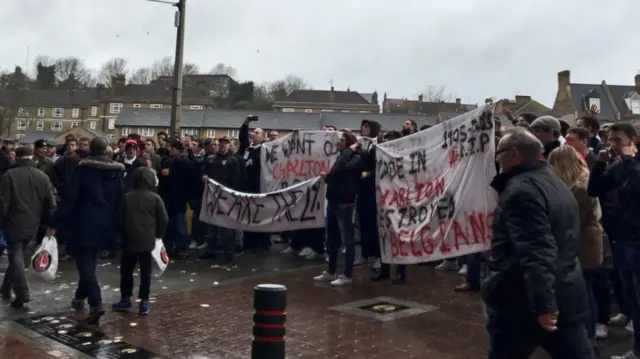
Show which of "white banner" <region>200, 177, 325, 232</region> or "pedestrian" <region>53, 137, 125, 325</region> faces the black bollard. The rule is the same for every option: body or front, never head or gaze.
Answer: the white banner

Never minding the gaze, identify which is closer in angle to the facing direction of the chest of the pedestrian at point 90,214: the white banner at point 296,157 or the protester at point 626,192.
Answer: the white banner

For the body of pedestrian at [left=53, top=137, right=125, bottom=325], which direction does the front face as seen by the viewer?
away from the camera

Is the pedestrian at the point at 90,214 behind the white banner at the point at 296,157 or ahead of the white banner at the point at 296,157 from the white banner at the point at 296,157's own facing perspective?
ahead

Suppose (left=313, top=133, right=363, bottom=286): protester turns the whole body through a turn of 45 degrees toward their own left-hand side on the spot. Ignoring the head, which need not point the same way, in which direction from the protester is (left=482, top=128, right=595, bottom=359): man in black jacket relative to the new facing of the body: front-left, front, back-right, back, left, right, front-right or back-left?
front-left

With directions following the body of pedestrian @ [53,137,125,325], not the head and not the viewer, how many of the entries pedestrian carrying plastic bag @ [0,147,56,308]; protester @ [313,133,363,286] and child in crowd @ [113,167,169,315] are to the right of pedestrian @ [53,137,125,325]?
2

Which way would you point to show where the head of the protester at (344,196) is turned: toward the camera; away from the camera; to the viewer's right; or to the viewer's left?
to the viewer's left

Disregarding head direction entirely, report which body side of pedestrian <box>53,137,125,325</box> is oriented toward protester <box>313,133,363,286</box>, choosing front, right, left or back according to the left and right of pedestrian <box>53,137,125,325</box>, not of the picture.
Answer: right

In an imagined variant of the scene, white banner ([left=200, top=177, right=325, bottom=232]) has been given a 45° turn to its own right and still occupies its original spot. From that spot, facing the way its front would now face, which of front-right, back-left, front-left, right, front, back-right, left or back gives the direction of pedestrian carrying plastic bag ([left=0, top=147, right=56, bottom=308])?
front

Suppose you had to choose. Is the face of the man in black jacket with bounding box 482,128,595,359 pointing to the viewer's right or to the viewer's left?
to the viewer's left

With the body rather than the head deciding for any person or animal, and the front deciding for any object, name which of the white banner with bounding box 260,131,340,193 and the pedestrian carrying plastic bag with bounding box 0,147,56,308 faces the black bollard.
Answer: the white banner

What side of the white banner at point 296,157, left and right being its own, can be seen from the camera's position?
front

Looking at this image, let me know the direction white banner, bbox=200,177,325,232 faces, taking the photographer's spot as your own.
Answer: facing the viewer

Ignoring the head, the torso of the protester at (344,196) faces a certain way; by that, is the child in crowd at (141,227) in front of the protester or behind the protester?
in front

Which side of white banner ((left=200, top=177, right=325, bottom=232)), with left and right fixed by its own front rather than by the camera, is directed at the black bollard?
front

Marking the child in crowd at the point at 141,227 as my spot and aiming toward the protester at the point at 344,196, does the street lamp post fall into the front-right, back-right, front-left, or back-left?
front-left

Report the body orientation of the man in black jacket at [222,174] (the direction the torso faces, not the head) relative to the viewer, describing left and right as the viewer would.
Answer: facing the viewer and to the left of the viewer

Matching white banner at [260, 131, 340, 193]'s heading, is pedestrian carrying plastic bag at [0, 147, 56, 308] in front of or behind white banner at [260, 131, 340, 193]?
in front

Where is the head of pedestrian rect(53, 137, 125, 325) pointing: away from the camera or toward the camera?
away from the camera
